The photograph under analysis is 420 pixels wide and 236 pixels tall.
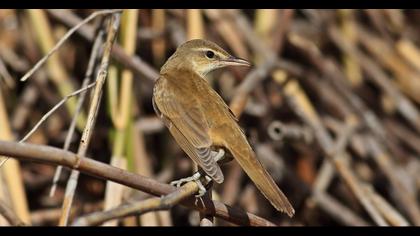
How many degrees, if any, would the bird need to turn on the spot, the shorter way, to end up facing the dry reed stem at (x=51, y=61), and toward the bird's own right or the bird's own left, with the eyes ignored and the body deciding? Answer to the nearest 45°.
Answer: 0° — it already faces it

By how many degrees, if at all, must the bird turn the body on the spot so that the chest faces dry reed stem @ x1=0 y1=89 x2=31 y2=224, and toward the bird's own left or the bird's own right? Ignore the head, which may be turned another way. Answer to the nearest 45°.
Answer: approximately 45° to the bird's own left

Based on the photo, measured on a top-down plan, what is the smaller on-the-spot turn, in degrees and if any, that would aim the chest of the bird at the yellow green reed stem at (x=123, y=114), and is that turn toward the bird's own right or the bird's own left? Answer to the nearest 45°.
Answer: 0° — it already faces it
